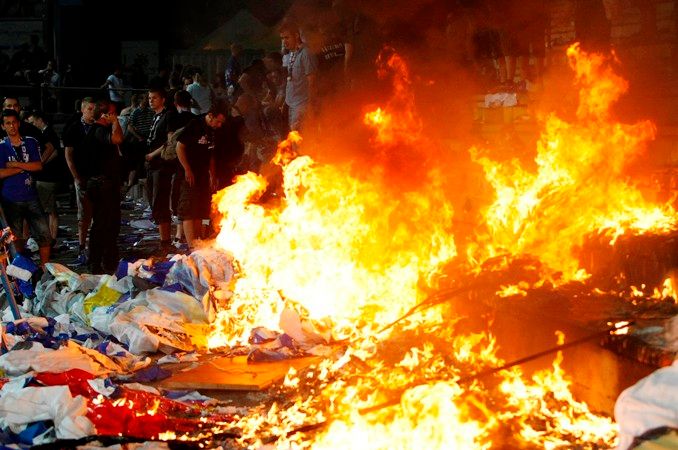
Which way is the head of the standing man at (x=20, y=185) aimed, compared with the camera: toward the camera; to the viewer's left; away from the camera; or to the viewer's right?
toward the camera

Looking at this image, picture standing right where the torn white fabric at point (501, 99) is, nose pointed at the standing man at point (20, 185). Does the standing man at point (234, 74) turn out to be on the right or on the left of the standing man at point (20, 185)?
right

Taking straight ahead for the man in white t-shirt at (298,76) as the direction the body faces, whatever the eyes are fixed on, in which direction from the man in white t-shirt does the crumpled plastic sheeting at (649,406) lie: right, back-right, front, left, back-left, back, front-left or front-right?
front-left

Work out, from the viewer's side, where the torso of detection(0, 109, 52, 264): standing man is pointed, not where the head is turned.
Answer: toward the camera

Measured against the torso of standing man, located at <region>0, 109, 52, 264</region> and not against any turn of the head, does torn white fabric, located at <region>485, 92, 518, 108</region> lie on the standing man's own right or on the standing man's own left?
on the standing man's own left

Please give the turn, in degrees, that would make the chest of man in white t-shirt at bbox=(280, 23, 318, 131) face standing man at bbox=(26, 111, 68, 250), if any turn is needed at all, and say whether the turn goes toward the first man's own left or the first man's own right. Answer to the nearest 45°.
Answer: approximately 45° to the first man's own right

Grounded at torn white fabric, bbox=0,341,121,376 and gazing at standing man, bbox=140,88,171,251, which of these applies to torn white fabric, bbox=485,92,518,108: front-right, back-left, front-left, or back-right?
front-right

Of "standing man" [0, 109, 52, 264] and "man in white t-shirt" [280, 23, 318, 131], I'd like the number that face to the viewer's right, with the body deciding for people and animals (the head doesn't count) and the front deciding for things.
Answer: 0

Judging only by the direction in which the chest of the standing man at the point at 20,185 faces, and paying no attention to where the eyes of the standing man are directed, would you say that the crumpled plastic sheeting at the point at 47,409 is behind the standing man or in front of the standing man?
in front

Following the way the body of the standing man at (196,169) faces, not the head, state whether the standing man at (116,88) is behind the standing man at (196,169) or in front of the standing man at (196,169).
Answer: behind

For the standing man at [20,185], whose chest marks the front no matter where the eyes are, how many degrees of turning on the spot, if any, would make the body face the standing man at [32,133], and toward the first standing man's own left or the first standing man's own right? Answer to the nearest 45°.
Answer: approximately 180°

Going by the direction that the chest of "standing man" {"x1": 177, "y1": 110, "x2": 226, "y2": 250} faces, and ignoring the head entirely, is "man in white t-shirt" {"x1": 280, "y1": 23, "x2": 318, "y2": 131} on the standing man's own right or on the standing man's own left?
on the standing man's own left

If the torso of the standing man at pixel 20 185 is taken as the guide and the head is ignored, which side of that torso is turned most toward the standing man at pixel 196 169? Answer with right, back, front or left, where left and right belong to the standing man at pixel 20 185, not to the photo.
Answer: left
